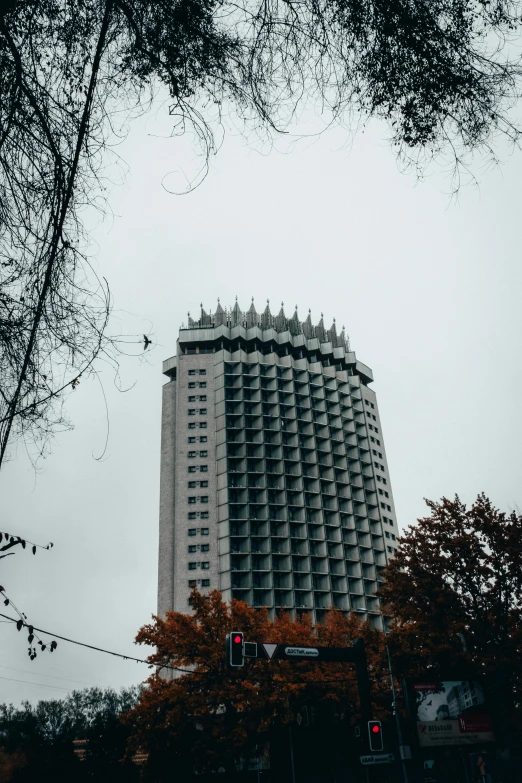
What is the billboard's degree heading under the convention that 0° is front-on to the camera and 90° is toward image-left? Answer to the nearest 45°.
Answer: approximately 0°

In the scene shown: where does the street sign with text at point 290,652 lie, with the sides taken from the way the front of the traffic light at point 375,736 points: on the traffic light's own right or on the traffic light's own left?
on the traffic light's own right

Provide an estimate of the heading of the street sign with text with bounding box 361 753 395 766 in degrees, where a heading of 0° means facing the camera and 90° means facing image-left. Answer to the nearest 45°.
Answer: approximately 0°

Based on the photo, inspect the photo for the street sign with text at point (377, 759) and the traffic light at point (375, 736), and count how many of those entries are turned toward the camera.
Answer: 2

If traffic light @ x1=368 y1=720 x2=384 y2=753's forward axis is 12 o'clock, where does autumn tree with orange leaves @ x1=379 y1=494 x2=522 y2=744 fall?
The autumn tree with orange leaves is roughly at 7 o'clock from the traffic light.

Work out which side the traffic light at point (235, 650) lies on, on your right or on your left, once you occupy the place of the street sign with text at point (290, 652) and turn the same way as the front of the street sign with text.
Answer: on your right

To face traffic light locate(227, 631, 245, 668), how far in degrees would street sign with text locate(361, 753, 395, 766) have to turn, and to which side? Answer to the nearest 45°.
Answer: approximately 45° to its right
